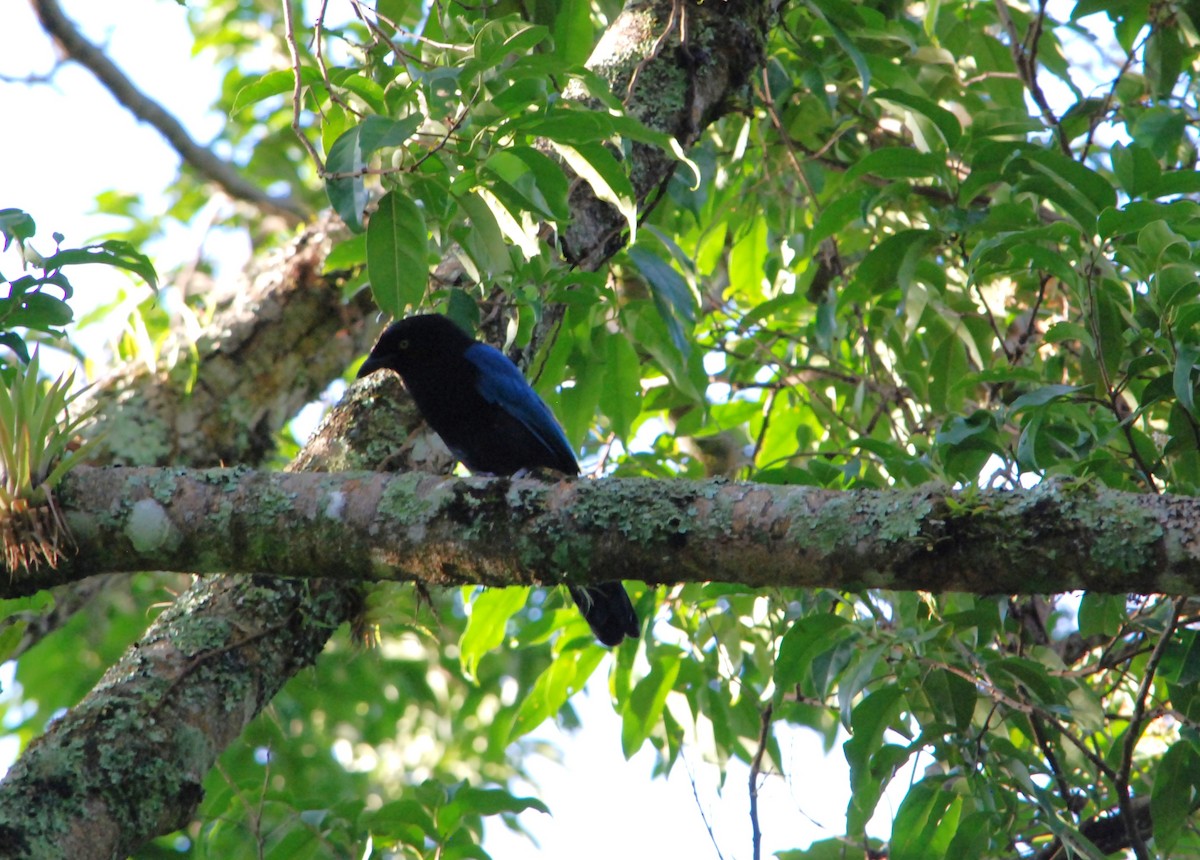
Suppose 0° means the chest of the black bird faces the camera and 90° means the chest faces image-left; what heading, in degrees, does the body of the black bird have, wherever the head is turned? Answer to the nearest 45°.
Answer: approximately 90°

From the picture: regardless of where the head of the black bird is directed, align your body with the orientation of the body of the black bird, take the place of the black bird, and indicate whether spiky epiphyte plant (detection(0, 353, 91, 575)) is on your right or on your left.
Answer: on your left

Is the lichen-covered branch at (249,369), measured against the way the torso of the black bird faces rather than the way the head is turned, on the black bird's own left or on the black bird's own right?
on the black bird's own right

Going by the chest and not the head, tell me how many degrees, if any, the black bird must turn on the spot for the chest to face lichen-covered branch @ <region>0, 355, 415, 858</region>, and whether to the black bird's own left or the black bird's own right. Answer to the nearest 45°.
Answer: approximately 45° to the black bird's own left

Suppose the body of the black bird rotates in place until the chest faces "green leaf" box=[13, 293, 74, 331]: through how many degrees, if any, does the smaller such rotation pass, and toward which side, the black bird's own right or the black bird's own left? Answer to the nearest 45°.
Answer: approximately 45° to the black bird's own left
